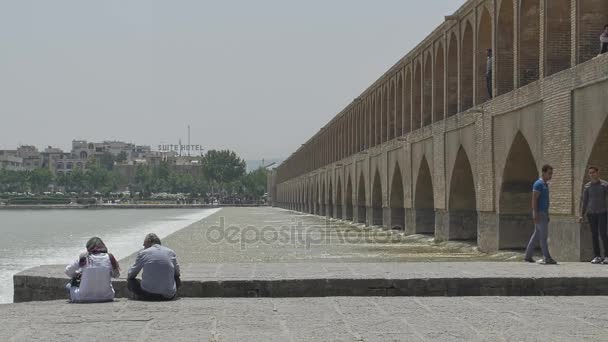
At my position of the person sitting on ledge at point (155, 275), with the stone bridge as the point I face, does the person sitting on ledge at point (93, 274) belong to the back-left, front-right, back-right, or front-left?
back-left

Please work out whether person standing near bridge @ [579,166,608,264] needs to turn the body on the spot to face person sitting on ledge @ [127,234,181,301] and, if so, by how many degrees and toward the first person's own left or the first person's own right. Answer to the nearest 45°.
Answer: approximately 45° to the first person's own right

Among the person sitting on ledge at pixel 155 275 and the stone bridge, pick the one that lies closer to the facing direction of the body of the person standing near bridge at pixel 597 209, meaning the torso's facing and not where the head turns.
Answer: the person sitting on ledge

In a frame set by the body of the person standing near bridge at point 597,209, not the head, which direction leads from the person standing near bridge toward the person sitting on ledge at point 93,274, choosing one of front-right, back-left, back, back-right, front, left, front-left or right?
front-right

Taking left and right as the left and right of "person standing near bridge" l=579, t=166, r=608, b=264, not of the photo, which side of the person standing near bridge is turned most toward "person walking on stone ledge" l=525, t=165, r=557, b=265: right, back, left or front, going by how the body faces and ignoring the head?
right

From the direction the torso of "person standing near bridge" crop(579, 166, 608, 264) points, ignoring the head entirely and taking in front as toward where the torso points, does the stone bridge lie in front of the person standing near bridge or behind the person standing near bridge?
behind

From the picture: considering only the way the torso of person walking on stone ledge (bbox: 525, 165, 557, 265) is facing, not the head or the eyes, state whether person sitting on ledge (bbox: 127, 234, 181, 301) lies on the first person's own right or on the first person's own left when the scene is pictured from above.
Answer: on the first person's own right
